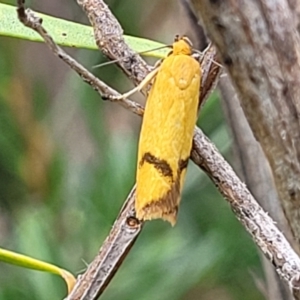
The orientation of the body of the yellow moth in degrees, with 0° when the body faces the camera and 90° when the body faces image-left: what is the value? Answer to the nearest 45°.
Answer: approximately 180°
